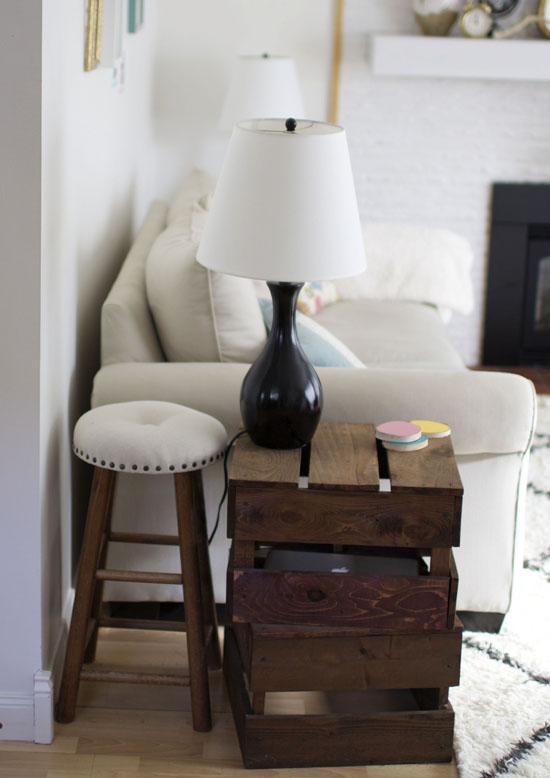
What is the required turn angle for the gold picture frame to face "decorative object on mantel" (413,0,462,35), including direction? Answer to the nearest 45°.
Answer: approximately 45° to its left

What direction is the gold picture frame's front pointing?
to the viewer's right

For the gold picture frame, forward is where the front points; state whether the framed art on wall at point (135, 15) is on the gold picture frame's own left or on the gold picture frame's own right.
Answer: on the gold picture frame's own left

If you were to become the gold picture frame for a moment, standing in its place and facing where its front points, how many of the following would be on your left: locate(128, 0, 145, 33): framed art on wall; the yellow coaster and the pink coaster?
1

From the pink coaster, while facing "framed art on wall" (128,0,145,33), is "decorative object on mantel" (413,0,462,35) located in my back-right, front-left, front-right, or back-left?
front-right

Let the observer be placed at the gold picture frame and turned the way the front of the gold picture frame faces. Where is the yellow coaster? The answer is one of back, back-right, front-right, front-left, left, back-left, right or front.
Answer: front-right

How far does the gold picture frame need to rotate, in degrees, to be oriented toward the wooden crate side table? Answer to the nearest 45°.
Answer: approximately 45° to its right

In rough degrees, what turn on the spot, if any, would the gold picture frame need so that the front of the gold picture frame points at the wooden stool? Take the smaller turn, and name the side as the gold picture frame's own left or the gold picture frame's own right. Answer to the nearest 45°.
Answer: approximately 90° to the gold picture frame's own right

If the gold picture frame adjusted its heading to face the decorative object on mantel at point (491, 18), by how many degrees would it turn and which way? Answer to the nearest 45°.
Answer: approximately 45° to its left

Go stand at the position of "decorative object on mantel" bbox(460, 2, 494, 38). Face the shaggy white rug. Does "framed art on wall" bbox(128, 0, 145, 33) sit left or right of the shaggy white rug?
right
